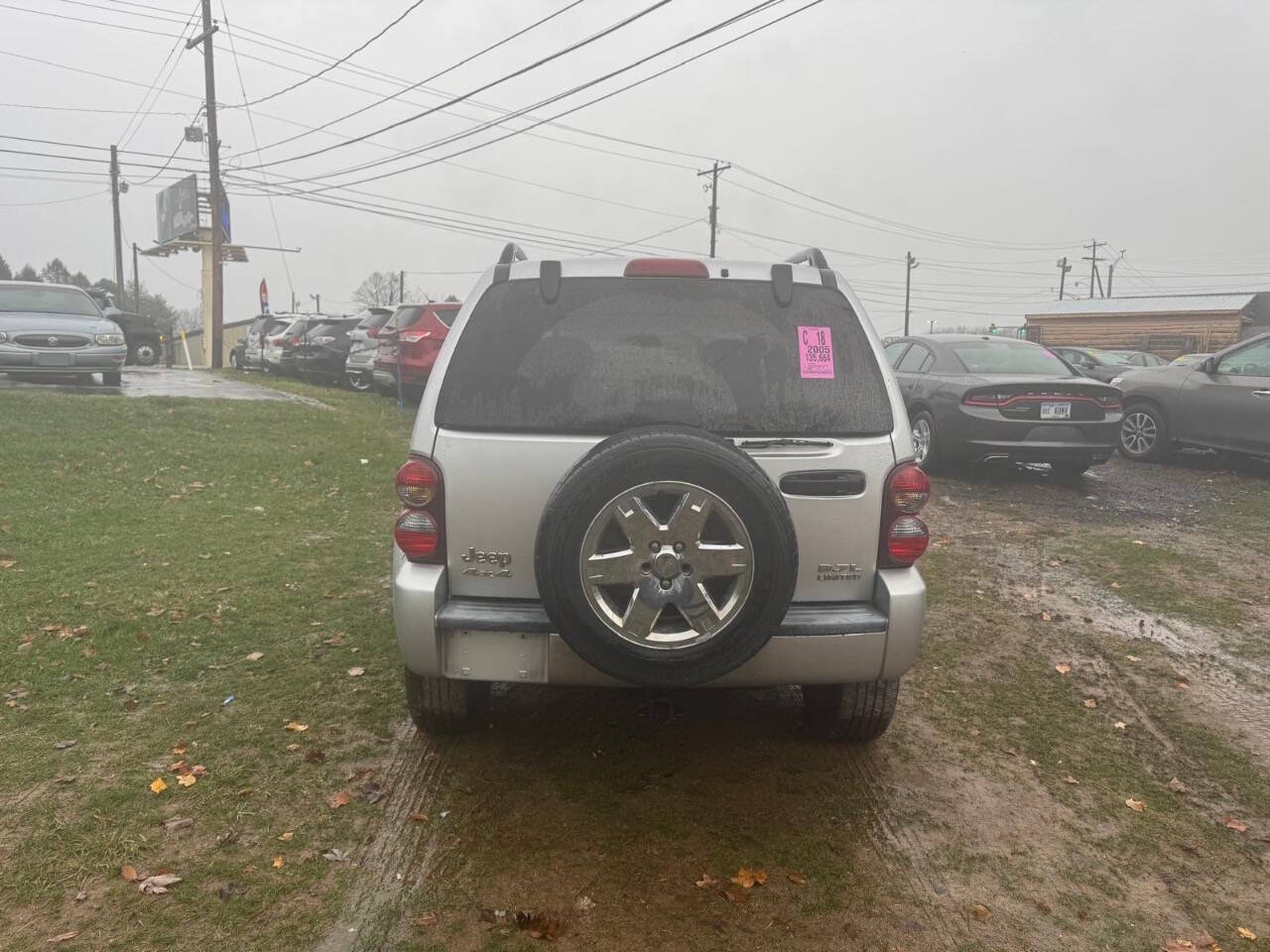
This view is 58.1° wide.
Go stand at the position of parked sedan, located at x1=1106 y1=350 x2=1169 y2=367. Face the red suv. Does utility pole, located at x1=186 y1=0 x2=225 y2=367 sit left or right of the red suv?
right

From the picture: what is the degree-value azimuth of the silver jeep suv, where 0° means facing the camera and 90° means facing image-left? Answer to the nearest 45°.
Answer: approximately 180°

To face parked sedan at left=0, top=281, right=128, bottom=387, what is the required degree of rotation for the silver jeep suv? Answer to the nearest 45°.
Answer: approximately 45° to its left

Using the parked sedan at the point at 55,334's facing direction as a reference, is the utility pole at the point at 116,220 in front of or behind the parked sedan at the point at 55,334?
behind

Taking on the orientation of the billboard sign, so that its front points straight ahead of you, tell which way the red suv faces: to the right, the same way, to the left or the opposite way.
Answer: the opposite way

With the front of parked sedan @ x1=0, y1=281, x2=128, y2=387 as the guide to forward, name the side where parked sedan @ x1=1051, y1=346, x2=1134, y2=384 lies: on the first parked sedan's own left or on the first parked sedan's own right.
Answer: on the first parked sedan's own left

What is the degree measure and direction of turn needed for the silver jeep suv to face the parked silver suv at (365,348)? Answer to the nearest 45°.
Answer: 0° — it already faces it

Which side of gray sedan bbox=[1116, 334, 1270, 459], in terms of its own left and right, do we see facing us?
left

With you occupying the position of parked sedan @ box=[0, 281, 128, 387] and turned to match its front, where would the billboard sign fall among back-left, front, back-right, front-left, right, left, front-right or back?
back

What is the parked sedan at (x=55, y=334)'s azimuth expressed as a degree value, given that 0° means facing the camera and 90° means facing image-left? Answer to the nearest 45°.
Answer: approximately 0°

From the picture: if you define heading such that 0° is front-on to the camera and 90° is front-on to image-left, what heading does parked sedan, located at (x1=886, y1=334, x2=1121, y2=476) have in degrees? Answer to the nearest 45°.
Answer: approximately 135°
